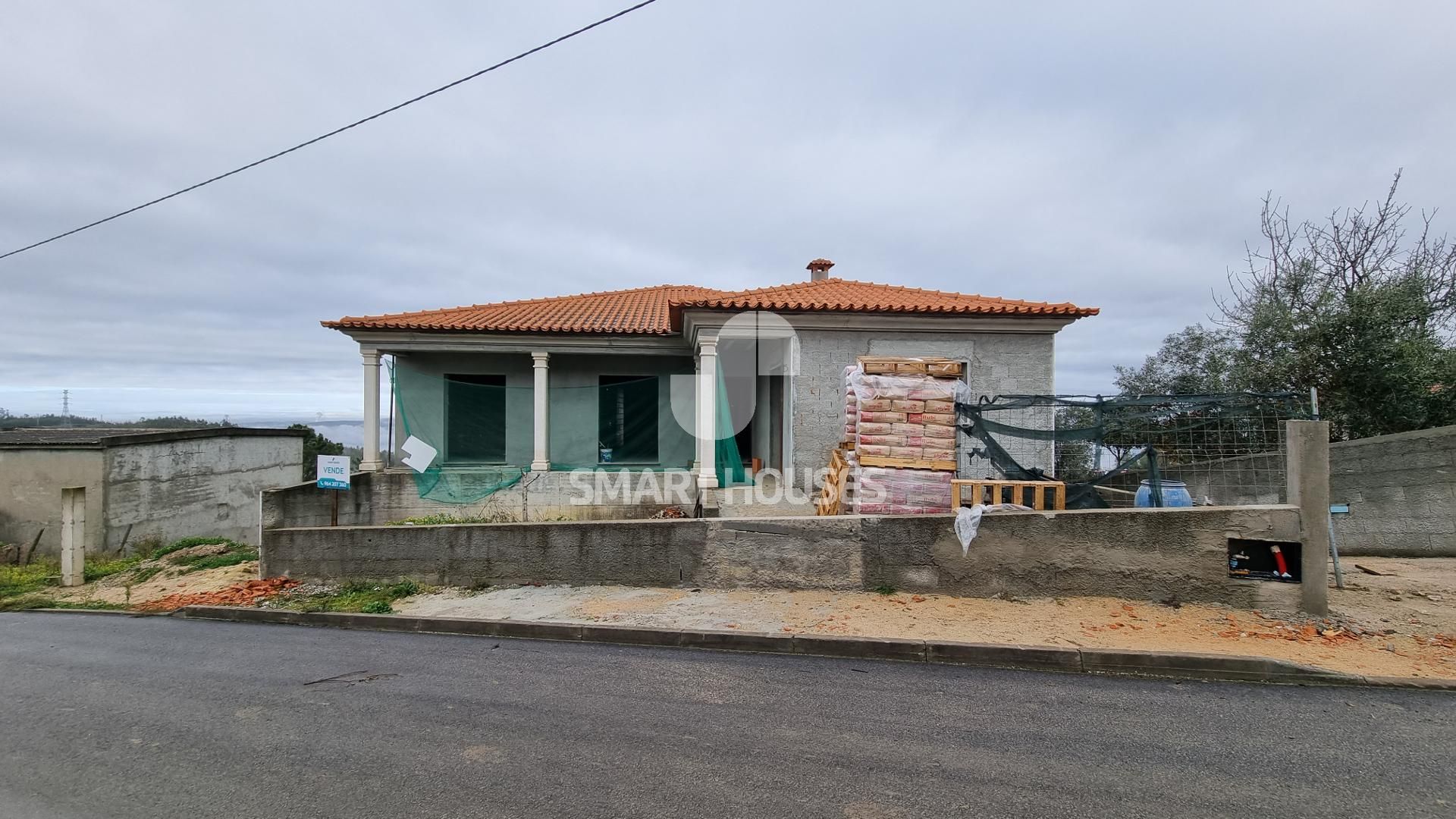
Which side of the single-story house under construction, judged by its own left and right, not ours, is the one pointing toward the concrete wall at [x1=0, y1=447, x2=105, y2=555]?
right

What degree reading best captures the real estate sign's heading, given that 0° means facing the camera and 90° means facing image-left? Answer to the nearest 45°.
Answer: approximately 0°

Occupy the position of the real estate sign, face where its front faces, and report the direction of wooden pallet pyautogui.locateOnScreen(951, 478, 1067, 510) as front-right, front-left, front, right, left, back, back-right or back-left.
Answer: front-left

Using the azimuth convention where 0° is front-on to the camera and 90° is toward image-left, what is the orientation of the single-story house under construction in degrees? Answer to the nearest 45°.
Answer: approximately 0°

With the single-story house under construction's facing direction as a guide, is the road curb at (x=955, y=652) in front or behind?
in front

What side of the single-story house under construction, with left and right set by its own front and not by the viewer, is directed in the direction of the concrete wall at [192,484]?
right

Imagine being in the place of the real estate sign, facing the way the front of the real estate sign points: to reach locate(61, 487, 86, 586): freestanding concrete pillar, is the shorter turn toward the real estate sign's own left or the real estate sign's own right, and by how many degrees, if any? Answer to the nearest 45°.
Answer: approximately 135° to the real estate sign's own right

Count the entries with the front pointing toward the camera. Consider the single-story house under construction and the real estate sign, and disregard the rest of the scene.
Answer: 2

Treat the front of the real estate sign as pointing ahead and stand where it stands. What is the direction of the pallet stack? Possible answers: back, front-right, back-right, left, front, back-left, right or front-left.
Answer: front-left

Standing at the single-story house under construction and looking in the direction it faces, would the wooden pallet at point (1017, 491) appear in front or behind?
in front
